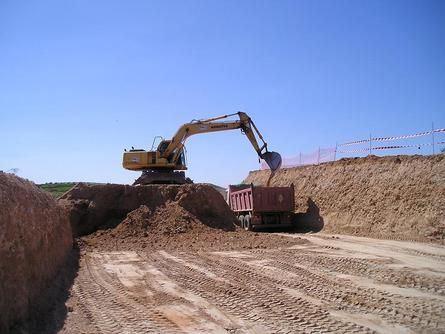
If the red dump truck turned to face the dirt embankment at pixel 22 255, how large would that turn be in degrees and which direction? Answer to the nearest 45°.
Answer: approximately 135° to its left

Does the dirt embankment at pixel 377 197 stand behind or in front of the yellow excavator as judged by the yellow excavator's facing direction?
in front

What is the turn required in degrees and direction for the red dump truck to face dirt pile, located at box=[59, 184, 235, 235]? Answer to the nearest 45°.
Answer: approximately 90° to its left

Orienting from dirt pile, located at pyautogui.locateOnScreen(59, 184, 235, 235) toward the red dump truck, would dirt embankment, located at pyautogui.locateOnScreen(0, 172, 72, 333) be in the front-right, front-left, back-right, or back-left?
back-right

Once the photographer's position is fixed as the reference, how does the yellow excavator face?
facing to the right of the viewer
